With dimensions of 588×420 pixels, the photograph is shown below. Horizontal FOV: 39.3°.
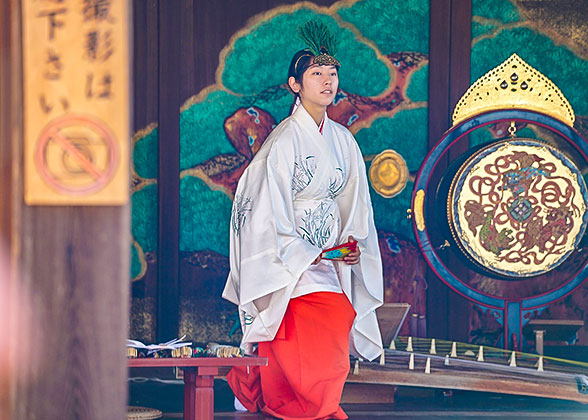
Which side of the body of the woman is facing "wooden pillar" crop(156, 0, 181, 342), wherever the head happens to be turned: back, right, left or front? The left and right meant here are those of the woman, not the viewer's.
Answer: back

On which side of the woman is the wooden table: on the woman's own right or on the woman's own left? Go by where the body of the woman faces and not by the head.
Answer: on the woman's own right

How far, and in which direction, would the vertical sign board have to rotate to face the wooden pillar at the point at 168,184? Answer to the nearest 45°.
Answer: approximately 180°

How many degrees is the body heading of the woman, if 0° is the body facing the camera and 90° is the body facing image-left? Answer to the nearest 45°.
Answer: approximately 315°

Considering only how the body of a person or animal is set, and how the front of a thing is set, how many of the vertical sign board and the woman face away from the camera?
0

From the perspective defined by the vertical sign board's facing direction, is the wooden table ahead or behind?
behind

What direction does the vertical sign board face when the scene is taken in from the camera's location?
facing the viewer

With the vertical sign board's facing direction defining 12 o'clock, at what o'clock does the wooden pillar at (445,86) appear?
The wooden pillar is roughly at 7 o'clock from the vertical sign board.
